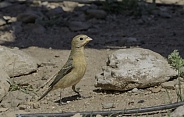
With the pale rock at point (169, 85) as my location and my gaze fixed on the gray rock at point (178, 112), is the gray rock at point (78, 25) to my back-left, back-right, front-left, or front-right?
back-right

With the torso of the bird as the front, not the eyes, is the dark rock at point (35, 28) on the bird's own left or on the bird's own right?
on the bird's own left

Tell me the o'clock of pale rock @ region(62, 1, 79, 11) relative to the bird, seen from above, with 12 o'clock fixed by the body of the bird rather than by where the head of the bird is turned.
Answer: The pale rock is roughly at 9 o'clock from the bird.

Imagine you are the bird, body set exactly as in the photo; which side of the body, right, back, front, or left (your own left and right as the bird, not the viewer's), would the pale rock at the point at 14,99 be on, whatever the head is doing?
back

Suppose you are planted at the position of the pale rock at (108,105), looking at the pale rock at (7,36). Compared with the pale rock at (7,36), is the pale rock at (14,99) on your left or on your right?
left

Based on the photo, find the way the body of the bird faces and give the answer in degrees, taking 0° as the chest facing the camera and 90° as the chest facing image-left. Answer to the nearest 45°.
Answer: approximately 270°

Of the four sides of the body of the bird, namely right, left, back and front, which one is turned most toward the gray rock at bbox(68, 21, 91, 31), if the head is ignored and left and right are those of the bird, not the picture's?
left
